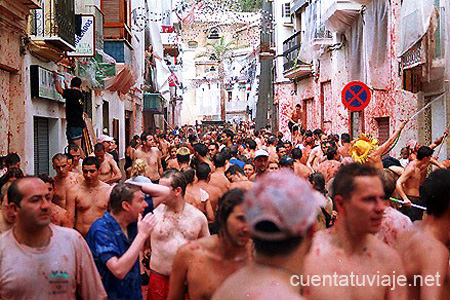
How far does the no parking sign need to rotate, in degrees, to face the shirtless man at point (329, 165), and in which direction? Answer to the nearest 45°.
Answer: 0° — it already faces them

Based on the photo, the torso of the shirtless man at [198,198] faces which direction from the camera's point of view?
away from the camera

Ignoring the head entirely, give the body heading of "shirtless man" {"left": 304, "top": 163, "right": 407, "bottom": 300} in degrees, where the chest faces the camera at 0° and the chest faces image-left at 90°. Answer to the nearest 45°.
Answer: approximately 315°

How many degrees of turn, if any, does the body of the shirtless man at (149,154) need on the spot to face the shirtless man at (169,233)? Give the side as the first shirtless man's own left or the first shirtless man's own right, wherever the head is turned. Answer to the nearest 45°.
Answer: approximately 45° to the first shirtless man's own right

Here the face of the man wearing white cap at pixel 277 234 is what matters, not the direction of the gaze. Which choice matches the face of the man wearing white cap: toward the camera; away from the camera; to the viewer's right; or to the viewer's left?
away from the camera

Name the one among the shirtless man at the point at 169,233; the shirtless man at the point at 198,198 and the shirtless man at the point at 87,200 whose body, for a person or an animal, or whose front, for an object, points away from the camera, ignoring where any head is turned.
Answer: the shirtless man at the point at 198,198

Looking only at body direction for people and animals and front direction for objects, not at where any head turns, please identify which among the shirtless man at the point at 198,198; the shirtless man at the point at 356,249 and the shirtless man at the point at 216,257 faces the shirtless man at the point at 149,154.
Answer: the shirtless man at the point at 198,198

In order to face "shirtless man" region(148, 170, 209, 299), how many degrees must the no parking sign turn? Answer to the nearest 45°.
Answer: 0° — it already faces them

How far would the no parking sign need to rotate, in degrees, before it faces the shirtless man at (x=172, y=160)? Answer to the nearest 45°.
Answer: approximately 90° to its right
